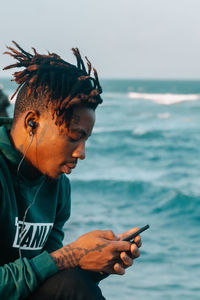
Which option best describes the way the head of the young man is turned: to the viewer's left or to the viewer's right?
to the viewer's right

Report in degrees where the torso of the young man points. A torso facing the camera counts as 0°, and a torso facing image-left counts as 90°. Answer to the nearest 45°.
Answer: approximately 315°
